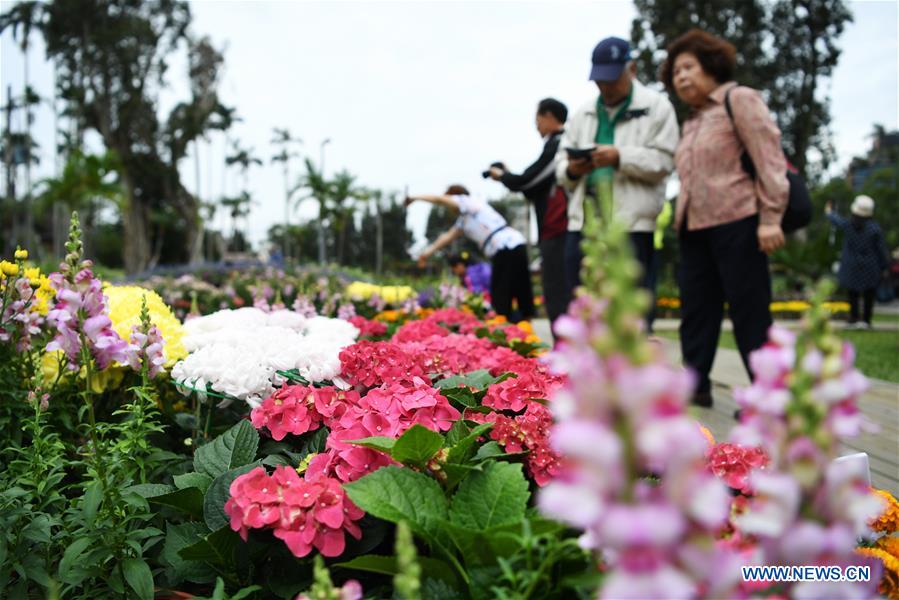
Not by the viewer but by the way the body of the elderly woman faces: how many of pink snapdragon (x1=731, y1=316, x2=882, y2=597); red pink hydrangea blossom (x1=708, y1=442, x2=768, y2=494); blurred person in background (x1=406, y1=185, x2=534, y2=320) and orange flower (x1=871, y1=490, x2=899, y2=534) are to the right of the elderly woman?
1

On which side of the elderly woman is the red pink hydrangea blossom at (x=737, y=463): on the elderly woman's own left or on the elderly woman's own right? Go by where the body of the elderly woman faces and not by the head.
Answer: on the elderly woman's own left

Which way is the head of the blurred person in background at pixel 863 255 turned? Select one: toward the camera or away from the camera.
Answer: away from the camera

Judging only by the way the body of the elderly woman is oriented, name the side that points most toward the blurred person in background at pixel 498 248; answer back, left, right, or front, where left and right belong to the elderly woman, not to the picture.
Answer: right

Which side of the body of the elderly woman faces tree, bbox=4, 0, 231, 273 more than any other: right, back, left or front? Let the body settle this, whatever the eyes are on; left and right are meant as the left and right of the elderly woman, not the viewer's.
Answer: right

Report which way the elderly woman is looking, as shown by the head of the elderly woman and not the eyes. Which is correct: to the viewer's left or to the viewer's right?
to the viewer's left

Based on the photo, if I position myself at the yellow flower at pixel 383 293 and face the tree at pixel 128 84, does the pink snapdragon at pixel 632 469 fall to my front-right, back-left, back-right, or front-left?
back-left

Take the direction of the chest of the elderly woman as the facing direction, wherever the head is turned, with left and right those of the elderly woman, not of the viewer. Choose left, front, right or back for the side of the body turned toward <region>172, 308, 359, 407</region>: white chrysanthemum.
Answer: front

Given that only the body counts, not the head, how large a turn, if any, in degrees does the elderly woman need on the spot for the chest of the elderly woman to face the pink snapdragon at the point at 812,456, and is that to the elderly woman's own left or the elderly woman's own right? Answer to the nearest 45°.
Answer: approximately 45° to the elderly woman's own left

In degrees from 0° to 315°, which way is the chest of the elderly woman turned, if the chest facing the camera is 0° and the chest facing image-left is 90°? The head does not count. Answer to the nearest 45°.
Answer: approximately 45°

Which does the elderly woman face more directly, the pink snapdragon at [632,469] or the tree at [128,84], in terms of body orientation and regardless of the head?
the pink snapdragon

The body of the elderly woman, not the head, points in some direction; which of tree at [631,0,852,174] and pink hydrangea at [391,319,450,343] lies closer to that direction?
the pink hydrangea
